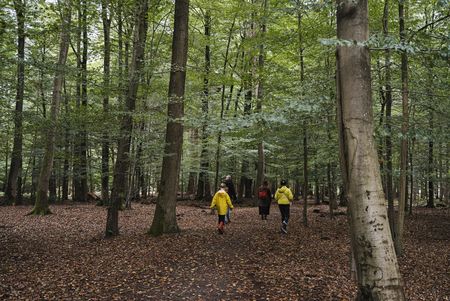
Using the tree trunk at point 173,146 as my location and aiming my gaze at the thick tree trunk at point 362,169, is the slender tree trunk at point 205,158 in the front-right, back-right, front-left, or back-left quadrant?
back-left

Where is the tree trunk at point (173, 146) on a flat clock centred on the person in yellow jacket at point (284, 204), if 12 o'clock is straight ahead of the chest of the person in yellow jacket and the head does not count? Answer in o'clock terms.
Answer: The tree trunk is roughly at 8 o'clock from the person in yellow jacket.

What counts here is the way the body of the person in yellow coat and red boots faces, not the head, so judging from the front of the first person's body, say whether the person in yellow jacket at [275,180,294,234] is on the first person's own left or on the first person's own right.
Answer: on the first person's own right

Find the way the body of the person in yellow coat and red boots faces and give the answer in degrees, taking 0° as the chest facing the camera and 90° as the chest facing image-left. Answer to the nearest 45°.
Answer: approximately 180°

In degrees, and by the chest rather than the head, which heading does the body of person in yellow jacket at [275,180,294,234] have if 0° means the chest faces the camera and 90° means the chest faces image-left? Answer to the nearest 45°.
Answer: approximately 180°

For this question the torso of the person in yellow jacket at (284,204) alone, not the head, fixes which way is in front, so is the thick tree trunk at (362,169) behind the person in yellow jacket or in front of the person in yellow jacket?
behind

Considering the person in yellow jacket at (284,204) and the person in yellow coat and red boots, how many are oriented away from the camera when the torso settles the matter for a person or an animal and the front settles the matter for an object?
2
